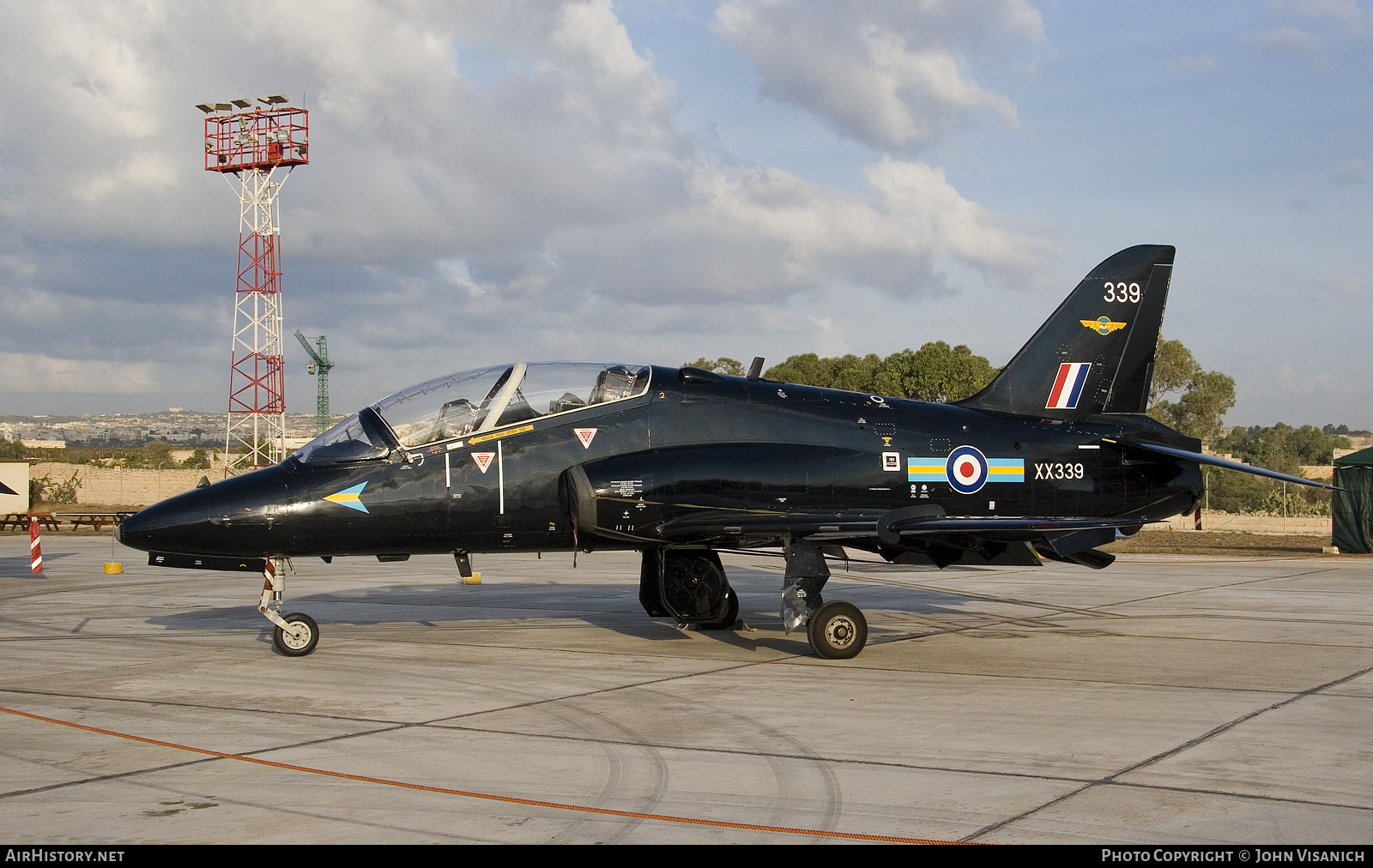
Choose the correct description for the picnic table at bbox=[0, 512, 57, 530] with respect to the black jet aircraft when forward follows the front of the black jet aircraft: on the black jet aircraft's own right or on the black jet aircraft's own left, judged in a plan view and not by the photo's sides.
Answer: on the black jet aircraft's own right

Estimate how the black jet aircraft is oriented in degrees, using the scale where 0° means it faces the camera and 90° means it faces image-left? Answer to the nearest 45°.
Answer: approximately 90°

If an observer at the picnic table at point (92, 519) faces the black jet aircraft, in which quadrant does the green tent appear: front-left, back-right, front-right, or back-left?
front-left

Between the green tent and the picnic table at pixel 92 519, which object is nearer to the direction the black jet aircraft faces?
the picnic table

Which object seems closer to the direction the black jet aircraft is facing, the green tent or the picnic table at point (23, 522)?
the picnic table

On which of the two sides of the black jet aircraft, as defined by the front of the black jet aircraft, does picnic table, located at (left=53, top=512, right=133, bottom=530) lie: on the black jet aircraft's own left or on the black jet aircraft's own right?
on the black jet aircraft's own right

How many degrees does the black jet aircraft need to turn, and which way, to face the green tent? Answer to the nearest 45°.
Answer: approximately 135° to its right
